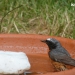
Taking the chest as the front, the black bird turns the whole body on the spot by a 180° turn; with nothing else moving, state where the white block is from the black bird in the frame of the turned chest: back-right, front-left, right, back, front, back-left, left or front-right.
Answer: back-right

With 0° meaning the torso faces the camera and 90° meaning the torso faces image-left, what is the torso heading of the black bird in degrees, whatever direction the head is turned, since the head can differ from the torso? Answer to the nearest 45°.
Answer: approximately 90°
